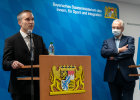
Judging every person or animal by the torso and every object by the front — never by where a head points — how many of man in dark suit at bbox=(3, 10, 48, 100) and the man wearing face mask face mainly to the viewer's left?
0

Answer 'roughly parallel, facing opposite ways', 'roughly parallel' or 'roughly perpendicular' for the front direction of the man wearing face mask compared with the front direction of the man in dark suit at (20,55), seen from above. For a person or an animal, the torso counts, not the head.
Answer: roughly perpendicular

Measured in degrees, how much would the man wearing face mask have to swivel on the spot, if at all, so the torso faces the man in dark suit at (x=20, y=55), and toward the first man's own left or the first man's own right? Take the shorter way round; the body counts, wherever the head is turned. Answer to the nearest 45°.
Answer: approximately 45° to the first man's own right

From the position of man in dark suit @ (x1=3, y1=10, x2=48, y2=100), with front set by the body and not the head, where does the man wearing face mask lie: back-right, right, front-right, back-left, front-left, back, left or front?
left

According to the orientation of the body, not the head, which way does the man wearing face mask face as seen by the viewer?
toward the camera

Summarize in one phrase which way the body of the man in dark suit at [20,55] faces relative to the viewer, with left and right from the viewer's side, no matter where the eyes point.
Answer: facing the viewer and to the right of the viewer
